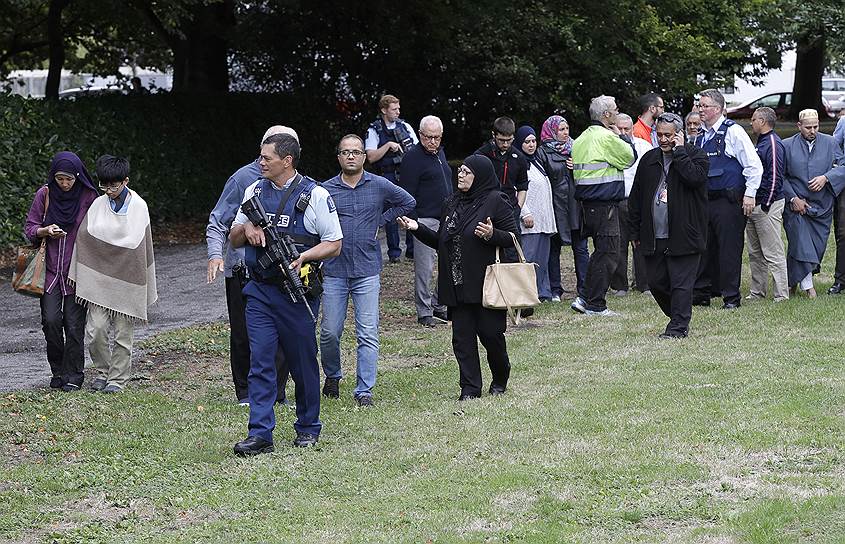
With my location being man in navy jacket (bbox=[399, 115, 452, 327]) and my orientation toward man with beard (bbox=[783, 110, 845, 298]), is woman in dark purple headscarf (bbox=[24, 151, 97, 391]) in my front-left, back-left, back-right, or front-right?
back-right

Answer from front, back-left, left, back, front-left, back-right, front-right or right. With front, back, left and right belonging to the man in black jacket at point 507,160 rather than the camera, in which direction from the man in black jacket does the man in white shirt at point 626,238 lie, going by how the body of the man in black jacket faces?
back-left

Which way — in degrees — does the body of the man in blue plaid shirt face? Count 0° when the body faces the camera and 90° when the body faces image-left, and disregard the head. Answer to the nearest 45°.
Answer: approximately 0°

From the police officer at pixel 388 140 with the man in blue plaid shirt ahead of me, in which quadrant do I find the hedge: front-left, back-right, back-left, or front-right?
back-right

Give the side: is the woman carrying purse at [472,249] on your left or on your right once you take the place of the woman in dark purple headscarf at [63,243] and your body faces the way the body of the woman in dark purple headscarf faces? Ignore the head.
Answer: on your left

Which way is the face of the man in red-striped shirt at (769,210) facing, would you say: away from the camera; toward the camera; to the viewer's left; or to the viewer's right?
to the viewer's left

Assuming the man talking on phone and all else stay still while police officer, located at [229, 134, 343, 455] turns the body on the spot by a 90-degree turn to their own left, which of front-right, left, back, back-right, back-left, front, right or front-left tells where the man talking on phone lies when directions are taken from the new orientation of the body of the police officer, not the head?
left

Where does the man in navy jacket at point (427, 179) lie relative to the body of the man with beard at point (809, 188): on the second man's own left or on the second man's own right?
on the second man's own right

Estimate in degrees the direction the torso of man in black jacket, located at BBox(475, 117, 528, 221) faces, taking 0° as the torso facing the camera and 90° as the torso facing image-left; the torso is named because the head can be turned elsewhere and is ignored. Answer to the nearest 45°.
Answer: approximately 0°

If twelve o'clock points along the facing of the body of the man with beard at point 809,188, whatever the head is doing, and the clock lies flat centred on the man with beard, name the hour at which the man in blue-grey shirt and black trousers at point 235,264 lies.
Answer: The man in blue-grey shirt and black trousers is roughly at 1 o'clock from the man with beard.

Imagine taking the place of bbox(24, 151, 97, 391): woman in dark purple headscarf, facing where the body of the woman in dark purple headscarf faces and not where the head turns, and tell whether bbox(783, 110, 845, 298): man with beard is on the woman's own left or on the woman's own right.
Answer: on the woman's own left
